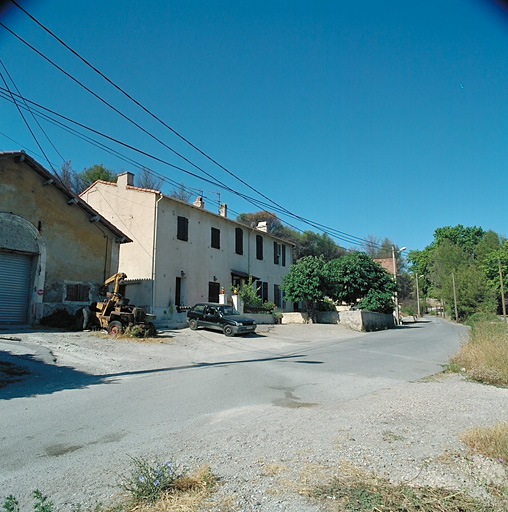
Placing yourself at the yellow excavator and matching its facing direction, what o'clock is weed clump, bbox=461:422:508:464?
The weed clump is roughly at 1 o'clock from the yellow excavator.

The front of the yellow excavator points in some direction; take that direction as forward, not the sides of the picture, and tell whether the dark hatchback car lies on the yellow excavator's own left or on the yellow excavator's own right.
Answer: on the yellow excavator's own left

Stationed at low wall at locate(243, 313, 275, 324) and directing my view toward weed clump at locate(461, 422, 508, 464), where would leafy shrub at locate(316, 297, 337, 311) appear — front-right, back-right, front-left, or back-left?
back-left

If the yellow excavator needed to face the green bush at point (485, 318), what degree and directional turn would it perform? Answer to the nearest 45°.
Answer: approximately 45° to its left

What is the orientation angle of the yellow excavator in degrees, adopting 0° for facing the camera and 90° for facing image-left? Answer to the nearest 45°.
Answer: approximately 315°

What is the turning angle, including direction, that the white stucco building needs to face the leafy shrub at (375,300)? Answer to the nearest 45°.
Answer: approximately 45° to its left
